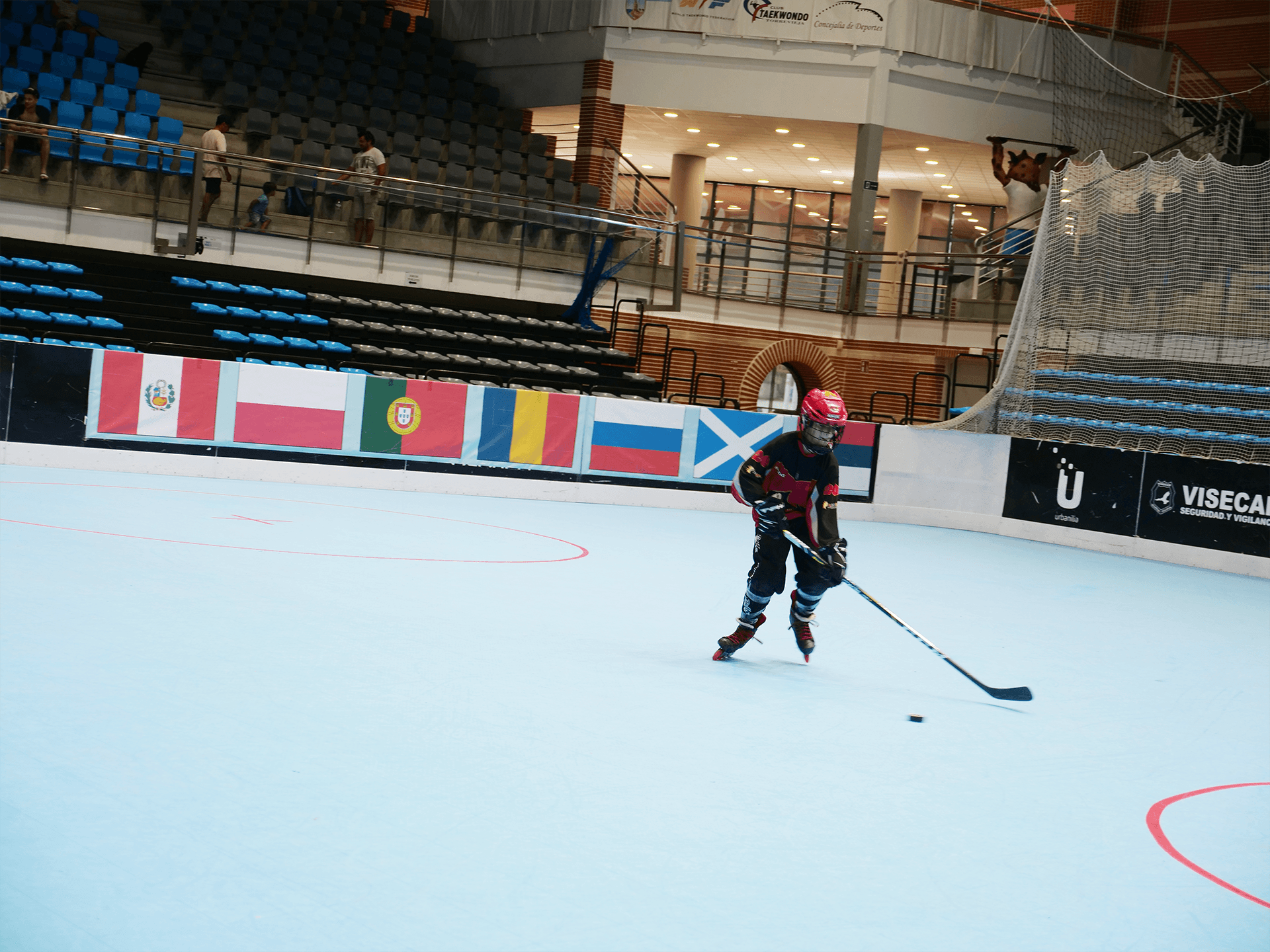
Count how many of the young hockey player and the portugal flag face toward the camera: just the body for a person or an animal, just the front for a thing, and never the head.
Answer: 2

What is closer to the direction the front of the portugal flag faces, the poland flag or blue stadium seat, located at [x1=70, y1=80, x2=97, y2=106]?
the poland flag

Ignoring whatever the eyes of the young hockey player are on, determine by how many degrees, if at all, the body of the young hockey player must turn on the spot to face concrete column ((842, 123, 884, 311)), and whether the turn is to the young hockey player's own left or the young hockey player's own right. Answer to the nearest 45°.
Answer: approximately 180°

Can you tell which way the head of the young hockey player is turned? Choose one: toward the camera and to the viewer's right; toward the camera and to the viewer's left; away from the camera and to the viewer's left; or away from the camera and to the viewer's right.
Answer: toward the camera and to the viewer's right

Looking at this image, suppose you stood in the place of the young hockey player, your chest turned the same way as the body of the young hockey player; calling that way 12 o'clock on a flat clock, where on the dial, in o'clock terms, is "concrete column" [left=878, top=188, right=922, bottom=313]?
The concrete column is roughly at 6 o'clock from the young hockey player.

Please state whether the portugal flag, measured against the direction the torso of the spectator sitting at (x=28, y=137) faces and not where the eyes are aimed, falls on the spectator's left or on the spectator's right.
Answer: on the spectator's left

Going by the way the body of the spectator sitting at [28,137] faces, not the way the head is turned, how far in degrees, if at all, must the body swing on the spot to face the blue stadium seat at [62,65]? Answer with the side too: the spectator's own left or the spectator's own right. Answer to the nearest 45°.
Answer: approximately 180°

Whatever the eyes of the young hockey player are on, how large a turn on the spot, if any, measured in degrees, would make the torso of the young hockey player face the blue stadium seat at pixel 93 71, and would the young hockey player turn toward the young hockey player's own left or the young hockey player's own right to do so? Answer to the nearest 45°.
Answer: approximately 135° to the young hockey player's own right

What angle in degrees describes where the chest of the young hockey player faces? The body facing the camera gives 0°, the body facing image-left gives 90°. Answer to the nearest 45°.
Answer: approximately 0°

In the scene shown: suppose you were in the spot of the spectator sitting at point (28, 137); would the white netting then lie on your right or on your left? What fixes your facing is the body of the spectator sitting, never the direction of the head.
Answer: on your left

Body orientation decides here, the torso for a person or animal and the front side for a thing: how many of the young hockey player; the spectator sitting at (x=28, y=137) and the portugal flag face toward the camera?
3

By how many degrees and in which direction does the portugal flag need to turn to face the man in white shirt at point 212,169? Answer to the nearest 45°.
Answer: approximately 135° to its right
